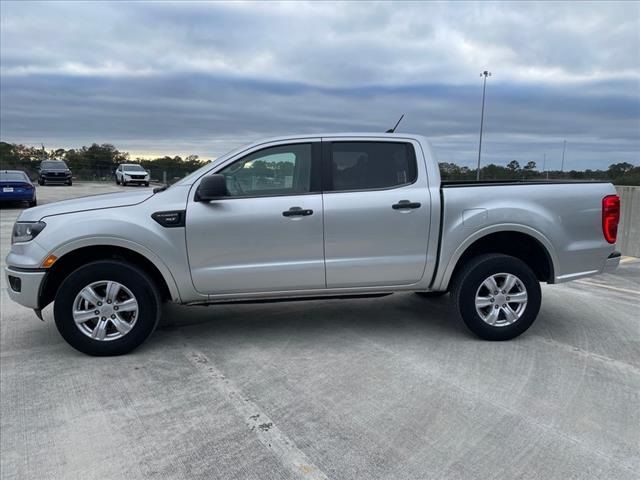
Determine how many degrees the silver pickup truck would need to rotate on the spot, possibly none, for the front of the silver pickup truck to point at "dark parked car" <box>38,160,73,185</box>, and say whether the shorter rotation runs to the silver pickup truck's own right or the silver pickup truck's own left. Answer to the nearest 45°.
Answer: approximately 45° to the silver pickup truck's own right

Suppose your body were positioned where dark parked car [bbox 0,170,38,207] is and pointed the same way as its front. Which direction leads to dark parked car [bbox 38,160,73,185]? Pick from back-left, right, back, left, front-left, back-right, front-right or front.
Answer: front

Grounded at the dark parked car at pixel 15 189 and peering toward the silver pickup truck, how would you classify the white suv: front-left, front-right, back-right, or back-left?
back-left

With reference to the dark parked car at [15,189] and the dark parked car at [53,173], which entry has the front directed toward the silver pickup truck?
the dark parked car at [53,173]

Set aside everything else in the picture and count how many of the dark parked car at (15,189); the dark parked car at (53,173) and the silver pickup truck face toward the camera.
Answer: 1

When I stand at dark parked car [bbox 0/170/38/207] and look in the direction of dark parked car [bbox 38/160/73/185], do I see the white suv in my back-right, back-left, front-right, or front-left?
front-right

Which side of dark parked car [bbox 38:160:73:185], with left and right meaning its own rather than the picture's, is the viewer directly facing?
front

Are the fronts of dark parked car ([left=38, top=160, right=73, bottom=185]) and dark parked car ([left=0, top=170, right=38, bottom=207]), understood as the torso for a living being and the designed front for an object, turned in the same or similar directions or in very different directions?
very different directions

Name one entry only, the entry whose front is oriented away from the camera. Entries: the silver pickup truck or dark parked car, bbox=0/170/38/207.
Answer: the dark parked car

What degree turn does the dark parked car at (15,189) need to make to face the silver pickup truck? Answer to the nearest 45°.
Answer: approximately 180°

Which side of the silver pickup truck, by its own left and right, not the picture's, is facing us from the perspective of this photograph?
left

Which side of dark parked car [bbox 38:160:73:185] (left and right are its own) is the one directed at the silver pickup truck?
front

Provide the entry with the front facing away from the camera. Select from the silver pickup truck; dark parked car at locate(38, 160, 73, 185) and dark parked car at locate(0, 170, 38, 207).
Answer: dark parked car at locate(0, 170, 38, 207)

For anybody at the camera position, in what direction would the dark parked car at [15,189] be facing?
facing away from the viewer

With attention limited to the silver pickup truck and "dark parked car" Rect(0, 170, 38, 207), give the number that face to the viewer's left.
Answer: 1
